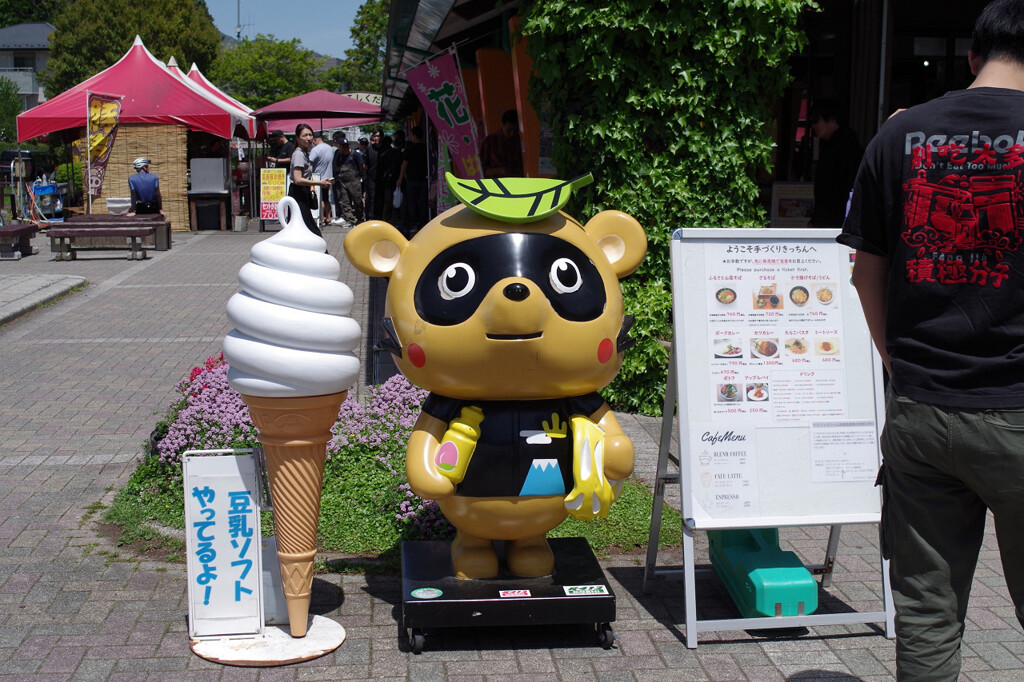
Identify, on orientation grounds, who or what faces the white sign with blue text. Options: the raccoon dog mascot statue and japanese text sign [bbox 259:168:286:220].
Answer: the japanese text sign

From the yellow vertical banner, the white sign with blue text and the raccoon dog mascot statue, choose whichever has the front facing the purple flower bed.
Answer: the yellow vertical banner

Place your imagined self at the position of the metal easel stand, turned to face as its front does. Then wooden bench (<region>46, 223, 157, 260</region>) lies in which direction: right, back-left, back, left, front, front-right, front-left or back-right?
back-right

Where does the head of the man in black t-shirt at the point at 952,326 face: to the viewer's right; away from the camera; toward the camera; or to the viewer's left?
away from the camera

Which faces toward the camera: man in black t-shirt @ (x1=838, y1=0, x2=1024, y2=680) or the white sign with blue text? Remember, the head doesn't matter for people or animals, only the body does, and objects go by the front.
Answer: the white sign with blue text

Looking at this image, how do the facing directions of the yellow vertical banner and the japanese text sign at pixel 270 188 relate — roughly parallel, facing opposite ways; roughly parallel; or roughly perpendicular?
roughly parallel

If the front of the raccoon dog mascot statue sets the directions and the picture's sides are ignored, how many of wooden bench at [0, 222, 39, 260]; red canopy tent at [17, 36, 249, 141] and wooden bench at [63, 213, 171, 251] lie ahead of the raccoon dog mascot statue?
0

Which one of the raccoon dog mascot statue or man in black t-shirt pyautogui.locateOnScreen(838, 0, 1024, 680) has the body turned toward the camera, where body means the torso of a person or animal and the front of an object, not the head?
the raccoon dog mascot statue

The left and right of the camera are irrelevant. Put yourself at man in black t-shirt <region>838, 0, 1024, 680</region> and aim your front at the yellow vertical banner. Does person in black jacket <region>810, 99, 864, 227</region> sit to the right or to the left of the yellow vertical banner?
right

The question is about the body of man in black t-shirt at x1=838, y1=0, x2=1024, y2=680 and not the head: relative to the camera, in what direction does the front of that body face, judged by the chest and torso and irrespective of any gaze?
away from the camera

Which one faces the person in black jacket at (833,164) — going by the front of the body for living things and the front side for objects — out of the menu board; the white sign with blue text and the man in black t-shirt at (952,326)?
the man in black t-shirt

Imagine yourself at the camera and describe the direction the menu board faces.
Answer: facing the viewer

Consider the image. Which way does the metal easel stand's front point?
toward the camera
